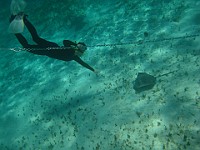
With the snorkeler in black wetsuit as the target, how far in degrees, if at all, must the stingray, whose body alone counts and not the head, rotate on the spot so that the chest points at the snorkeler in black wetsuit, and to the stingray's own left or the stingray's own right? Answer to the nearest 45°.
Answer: approximately 45° to the stingray's own right

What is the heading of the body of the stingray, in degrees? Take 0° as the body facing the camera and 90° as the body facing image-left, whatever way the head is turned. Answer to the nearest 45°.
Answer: approximately 45°
